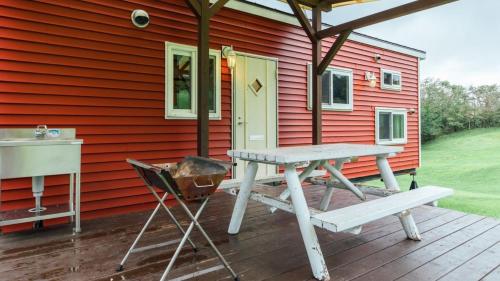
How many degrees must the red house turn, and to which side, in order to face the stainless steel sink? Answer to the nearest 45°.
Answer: approximately 90° to its right

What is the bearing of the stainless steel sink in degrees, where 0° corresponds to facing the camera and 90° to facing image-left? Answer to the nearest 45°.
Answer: approximately 0°

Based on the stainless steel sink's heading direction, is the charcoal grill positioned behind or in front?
in front

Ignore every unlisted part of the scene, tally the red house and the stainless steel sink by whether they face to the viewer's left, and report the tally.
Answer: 0

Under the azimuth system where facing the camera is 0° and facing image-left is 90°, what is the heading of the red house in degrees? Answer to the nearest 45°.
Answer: approximately 315°

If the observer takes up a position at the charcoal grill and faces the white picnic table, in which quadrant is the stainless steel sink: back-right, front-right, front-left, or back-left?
back-left

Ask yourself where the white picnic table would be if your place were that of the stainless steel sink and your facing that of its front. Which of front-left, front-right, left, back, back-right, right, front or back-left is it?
front-left

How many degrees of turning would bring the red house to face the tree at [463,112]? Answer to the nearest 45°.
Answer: approximately 90° to its left

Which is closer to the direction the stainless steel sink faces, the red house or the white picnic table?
the white picnic table

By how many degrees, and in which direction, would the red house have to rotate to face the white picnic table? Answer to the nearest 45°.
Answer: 0° — it already faces it
